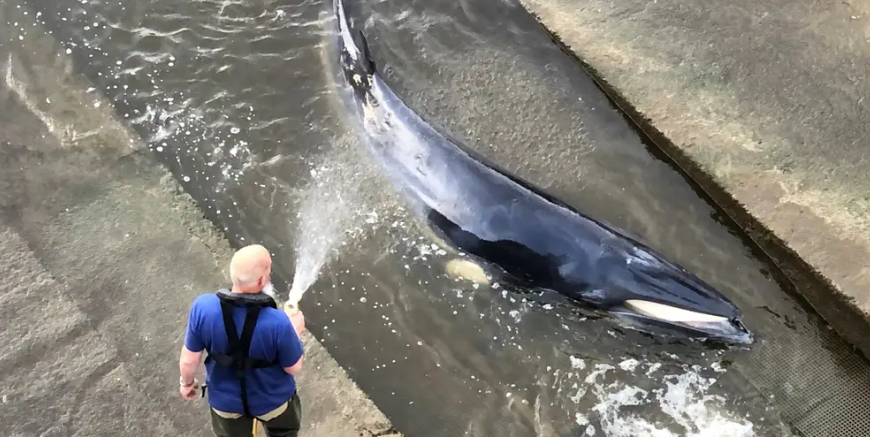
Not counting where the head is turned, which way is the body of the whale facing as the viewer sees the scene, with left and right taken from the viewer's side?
facing the viewer and to the right of the viewer

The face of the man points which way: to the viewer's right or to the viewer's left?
to the viewer's right

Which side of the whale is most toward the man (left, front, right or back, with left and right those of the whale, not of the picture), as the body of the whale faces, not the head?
right
